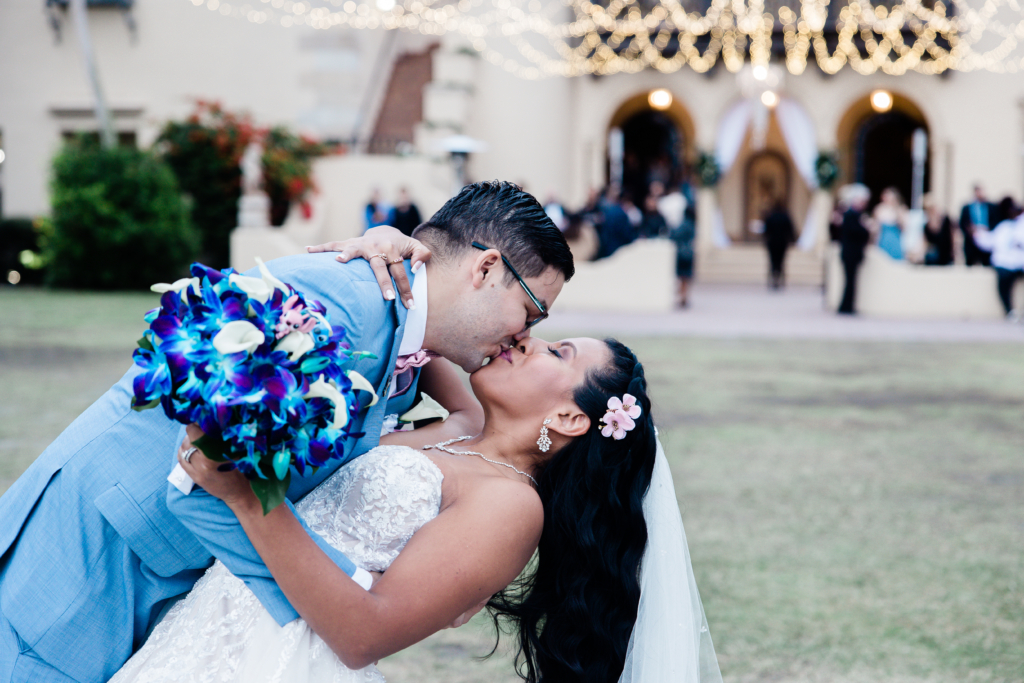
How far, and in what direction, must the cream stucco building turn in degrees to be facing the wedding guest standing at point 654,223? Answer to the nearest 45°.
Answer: approximately 45° to its left

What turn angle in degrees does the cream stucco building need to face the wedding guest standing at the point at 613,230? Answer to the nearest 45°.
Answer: approximately 45° to its left

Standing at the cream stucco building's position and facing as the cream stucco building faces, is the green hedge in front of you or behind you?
in front

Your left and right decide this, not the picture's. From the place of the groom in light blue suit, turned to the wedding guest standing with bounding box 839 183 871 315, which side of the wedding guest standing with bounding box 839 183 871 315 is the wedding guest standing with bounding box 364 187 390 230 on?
left

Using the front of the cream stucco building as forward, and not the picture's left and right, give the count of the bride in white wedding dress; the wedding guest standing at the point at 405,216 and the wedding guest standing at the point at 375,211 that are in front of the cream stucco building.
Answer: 3

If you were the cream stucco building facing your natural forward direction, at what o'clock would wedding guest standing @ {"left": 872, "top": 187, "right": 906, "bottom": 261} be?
The wedding guest standing is roughly at 10 o'clock from the cream stucco building.

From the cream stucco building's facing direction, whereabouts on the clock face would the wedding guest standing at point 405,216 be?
The wedding guest standing is roughly at 12 o'clock from the cream stucco building.

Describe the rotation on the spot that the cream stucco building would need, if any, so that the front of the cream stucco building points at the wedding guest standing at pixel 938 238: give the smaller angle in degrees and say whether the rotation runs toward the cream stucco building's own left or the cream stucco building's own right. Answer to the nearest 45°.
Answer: approximately 45° to the cream stucco building's own left

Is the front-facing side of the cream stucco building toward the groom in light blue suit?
yes

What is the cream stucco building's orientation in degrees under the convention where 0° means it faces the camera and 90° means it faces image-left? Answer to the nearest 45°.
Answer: approximately 0°

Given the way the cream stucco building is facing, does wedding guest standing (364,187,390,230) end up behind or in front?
in front

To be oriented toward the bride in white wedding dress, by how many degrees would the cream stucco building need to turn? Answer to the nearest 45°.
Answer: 0° — it already faces them

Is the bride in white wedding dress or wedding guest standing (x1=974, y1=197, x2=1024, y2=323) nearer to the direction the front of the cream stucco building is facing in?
the bride in white wedding dress
